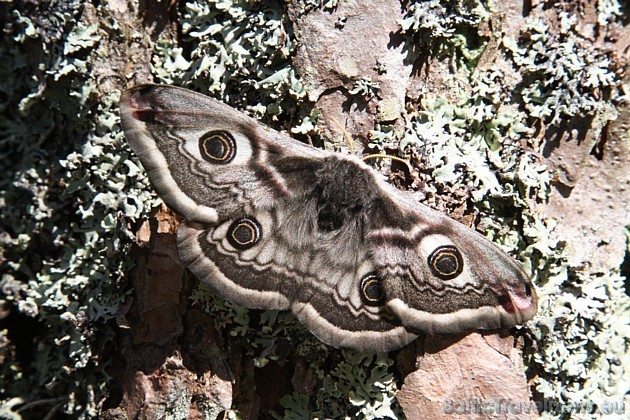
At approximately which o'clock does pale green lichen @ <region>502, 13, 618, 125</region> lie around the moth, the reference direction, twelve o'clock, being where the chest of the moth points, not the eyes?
The pale green lichen is roughly at 1 o'clock from the moth.

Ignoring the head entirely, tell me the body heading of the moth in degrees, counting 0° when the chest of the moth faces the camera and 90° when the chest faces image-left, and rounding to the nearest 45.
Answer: approximately 225°
